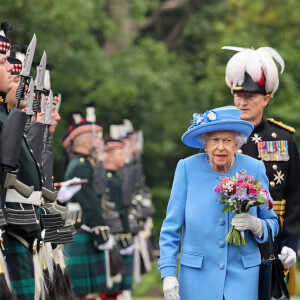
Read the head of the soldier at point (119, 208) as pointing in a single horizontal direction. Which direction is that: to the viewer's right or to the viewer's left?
to the viewer's right

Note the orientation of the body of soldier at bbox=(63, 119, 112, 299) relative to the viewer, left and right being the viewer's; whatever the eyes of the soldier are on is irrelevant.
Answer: facing to the right of the viewer

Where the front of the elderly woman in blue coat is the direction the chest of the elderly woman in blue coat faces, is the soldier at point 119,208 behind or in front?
behind

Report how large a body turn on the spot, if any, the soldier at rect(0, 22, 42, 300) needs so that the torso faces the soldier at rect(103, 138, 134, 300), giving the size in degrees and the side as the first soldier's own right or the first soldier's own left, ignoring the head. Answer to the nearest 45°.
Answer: approximately 90° to the first soldier's own left

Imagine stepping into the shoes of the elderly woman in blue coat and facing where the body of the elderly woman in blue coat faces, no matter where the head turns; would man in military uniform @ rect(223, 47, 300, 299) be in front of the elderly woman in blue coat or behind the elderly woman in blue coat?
behind

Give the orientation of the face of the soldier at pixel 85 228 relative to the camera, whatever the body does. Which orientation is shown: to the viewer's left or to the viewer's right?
to the viewer's right

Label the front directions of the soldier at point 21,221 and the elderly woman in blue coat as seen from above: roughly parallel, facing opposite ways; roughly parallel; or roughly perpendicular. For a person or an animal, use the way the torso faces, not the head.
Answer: roughly perpendicular

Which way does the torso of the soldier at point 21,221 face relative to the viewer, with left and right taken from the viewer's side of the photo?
facing to the right of the viewer

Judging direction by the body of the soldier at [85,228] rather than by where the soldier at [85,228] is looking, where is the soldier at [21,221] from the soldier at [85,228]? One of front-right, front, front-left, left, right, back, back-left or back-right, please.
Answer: right
